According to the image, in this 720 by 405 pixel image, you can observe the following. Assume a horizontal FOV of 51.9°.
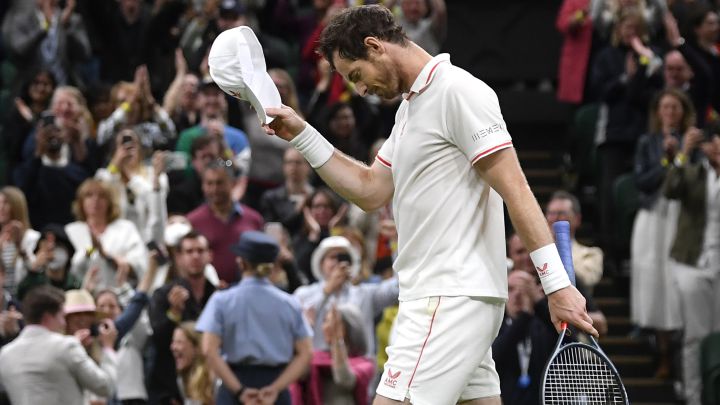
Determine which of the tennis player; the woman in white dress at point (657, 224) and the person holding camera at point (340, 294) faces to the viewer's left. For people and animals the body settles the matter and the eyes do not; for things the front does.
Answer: the tennis player

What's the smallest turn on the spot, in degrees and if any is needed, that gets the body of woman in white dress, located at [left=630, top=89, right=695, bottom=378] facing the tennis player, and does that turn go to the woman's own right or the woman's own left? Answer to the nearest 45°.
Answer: approximately 45° to the woman's own right

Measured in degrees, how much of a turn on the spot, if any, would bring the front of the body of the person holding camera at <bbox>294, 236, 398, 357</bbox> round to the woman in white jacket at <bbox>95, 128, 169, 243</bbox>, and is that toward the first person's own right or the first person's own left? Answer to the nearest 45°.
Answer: approximately 135° to the first person's own right

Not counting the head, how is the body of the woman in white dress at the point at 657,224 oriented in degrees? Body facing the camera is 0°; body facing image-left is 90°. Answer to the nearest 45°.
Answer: approximately 315°

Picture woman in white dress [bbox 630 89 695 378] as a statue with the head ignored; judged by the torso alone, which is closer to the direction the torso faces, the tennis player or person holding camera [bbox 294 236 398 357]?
the tennis player

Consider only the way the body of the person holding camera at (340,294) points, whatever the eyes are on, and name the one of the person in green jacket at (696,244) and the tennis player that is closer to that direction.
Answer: the tennis player

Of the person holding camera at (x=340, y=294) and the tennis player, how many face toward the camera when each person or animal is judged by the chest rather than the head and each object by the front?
1

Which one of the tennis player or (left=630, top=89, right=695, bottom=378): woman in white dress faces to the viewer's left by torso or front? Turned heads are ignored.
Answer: the tennis player

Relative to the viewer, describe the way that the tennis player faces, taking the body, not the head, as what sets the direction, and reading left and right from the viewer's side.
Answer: facing to the left of the viewer
